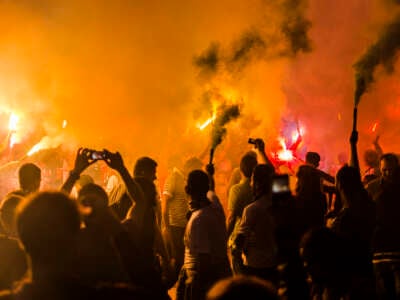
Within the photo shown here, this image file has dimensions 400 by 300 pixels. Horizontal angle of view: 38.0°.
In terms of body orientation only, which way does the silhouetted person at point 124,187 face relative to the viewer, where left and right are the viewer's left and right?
facing away from the viewer

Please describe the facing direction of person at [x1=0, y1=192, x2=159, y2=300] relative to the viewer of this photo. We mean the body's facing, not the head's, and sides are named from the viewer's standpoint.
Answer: facing away from the viewer

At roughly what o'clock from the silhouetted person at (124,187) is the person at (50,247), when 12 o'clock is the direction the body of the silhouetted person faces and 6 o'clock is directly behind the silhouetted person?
The person is roughly at 6 o'clock from the silhouetted person.

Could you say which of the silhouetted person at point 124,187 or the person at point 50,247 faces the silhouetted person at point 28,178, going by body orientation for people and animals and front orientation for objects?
the person

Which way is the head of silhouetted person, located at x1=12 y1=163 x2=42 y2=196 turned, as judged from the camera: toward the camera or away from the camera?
away from the camera

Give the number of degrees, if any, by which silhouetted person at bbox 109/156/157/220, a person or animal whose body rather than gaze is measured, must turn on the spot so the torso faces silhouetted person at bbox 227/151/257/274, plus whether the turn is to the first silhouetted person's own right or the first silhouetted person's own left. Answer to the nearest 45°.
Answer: approximately 45° to the first silhouetted person's own right

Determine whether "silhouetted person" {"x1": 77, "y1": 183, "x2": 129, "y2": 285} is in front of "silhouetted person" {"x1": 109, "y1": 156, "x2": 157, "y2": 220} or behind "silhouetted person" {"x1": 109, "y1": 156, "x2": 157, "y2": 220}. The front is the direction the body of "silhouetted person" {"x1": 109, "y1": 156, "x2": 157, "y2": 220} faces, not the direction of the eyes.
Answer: behind

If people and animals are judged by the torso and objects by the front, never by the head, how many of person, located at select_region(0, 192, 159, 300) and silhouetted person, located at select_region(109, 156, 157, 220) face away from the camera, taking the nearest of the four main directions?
2

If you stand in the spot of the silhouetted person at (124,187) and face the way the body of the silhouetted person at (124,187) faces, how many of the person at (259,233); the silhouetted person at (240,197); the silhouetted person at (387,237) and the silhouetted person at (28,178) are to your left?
1

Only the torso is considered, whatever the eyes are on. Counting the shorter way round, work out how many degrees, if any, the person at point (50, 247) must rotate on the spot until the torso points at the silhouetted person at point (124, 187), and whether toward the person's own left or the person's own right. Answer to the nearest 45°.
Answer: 0° — they already face them
